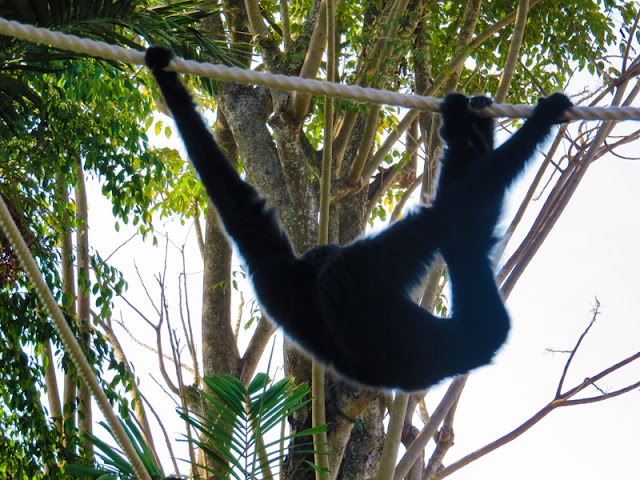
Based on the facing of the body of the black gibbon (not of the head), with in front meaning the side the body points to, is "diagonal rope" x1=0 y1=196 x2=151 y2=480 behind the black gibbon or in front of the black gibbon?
behind
